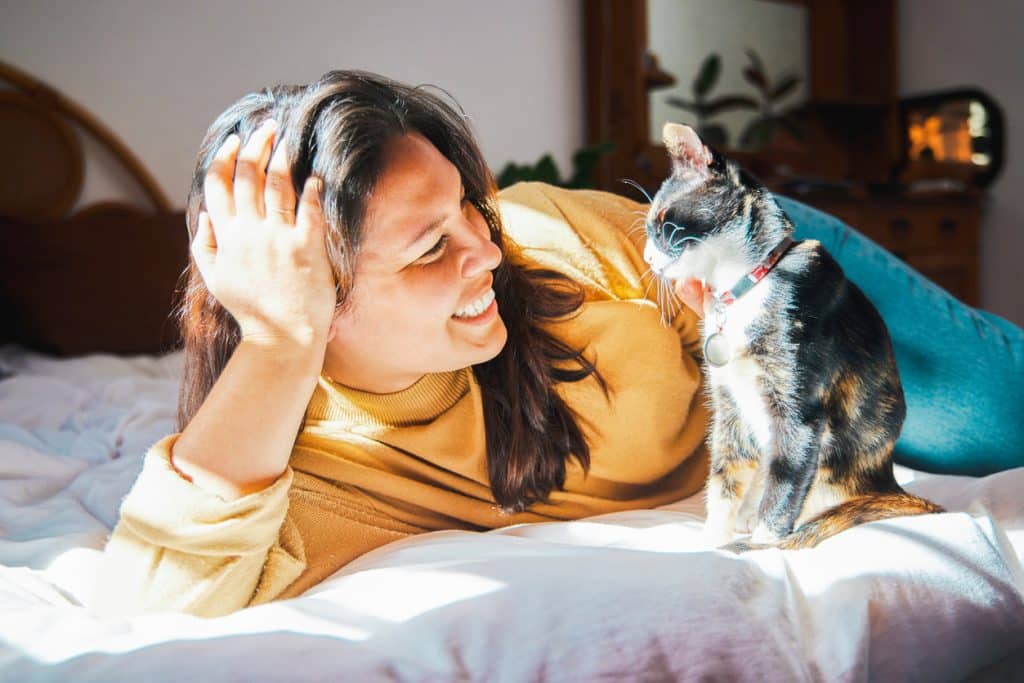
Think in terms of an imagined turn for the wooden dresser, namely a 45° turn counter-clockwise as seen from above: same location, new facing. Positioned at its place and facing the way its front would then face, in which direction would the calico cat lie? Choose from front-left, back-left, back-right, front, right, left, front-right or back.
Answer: front-right

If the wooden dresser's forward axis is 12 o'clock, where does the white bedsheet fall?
The white bedsheet is roughly at 12 o'clock from the wooden dresser.

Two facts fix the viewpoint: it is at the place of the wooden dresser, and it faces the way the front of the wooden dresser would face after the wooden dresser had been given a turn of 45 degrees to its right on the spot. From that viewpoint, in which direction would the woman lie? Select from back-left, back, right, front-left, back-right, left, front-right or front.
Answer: front-left

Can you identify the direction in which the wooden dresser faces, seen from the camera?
facing the viewer
